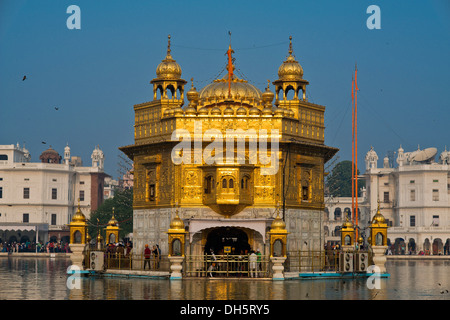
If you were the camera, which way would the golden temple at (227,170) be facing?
facing the viewer

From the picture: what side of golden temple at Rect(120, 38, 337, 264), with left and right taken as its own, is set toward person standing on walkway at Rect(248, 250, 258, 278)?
front
